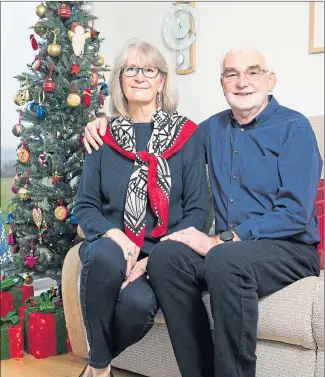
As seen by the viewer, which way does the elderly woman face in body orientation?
toward the camera

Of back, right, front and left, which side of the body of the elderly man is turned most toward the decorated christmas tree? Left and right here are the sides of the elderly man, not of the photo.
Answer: right

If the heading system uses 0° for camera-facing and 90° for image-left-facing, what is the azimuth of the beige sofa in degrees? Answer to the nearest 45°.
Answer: approximately 45°

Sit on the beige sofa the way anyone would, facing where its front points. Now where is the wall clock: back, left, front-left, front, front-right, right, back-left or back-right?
back-right

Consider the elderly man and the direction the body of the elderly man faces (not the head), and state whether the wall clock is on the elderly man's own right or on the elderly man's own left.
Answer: on the elderly man's own right

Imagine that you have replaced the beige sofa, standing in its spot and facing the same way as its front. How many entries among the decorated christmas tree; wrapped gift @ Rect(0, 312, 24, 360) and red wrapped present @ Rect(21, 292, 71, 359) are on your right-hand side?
3

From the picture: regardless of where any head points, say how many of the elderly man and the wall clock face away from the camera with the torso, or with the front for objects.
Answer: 0

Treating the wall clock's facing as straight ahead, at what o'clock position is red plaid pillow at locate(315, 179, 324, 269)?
The red plaid pillow is roughly at 10 o'clock from the wall clock.

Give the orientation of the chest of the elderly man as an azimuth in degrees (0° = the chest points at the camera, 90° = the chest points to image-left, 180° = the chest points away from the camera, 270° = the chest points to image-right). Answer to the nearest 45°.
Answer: approximately 45°

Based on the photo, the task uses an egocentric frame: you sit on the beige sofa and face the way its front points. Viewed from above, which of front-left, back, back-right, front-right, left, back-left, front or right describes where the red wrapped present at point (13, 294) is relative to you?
right

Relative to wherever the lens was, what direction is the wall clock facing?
facing the viewer and to the left of the viewer
